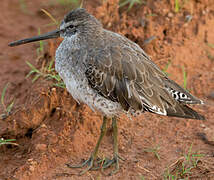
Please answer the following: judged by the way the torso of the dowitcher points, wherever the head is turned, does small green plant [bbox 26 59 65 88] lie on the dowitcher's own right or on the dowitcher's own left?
on the dowitcher's own right

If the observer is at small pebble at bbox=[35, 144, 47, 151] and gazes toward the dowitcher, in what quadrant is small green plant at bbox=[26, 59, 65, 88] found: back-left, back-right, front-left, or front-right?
back-left

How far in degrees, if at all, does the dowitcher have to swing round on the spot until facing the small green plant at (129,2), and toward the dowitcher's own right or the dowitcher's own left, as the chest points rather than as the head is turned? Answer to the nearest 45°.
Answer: approximately 90° to the dowitcher's own right

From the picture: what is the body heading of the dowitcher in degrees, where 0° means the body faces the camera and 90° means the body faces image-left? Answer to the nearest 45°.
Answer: approximately 90°
